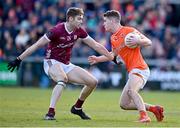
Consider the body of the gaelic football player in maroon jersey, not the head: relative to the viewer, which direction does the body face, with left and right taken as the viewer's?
facing the viewer and to the right of the viewer

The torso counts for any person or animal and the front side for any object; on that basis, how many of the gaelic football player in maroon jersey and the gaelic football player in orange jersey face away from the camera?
0

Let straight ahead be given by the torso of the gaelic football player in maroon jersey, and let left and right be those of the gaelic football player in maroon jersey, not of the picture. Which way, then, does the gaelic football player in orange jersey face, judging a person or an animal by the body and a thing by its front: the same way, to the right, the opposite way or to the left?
to the right

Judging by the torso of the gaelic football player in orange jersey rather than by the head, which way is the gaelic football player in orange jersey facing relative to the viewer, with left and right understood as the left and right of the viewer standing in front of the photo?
facing the viewer and to the left of the viewer
